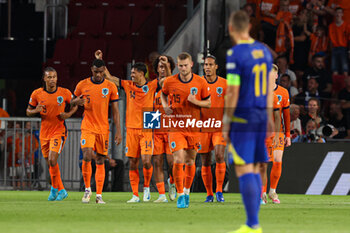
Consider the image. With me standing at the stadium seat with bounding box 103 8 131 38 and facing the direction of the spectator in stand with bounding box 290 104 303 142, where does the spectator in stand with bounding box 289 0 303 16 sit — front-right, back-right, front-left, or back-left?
front-left

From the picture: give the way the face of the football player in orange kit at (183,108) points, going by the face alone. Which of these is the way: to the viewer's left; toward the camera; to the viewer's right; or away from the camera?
toward the camera

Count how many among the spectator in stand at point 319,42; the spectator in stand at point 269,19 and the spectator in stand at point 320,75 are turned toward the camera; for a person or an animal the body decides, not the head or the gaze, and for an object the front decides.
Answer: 3

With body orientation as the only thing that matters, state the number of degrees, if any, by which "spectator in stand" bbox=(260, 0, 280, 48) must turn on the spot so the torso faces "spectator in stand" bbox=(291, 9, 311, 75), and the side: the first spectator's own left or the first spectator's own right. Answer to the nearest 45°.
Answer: approximately 90° to the first spectator's own left

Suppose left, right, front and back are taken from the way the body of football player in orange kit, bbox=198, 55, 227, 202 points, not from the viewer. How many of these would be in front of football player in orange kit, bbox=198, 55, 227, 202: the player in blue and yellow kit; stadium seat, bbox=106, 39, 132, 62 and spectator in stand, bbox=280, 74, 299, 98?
1

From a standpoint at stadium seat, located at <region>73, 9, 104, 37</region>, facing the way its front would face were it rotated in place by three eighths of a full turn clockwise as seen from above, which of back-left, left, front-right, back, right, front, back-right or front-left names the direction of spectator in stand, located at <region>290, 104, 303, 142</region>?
back-right

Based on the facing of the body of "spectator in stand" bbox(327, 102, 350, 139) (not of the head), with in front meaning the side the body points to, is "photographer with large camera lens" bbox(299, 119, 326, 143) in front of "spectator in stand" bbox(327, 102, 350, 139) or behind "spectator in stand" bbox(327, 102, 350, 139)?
in front

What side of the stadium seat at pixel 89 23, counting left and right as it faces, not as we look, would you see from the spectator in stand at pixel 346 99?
left

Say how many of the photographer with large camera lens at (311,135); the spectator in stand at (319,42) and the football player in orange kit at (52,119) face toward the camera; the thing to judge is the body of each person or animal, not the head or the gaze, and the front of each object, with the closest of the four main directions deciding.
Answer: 3

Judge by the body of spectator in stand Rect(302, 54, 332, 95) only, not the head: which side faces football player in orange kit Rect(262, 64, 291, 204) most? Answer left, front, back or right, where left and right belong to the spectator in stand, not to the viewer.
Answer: front

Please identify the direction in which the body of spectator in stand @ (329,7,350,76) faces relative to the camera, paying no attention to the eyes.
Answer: toward the camera

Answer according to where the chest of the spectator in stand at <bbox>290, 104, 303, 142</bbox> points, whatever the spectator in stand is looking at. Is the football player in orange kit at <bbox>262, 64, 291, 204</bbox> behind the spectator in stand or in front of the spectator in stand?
in front

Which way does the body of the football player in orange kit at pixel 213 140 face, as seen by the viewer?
toward the camera
